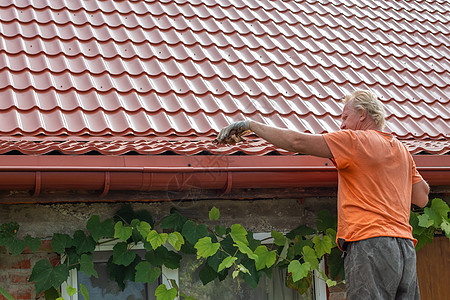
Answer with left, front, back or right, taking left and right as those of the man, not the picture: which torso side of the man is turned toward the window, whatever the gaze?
front

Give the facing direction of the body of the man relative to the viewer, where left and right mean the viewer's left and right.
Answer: facing away from the viewer and to the left of the viewer

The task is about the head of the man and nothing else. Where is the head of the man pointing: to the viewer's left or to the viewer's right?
to the viewer's left

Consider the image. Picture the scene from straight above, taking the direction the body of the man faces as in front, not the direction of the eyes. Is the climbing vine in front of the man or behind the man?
in front
